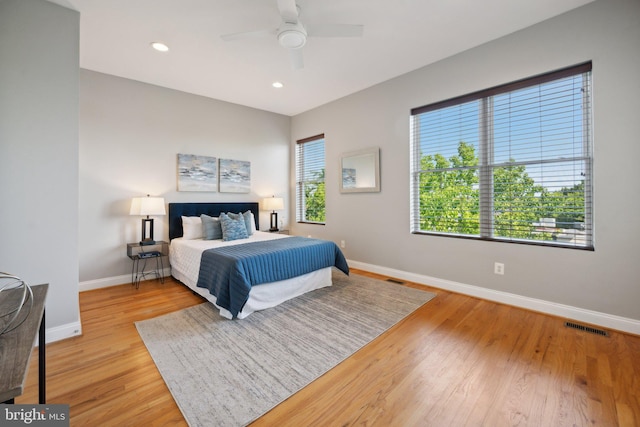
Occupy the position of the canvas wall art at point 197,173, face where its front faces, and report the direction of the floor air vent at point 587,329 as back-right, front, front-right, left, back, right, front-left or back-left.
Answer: front

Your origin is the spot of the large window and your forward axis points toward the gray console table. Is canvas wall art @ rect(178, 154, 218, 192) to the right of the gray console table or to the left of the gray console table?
right

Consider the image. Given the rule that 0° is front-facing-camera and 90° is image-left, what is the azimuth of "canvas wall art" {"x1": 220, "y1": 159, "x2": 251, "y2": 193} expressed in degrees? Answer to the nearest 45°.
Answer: approximately 315°

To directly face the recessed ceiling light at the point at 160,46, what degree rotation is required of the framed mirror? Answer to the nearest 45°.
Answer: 0° — it already faces it

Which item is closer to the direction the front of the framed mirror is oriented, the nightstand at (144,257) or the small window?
the nightstand

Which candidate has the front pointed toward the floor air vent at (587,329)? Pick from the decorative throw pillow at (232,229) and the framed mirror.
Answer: the decorative throw pillow

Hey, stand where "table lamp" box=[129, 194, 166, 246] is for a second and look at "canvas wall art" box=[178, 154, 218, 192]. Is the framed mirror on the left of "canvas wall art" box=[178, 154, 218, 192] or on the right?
right

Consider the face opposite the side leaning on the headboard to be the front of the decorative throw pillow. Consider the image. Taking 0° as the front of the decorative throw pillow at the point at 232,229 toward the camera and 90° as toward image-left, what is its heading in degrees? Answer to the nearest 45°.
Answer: approximately 315°

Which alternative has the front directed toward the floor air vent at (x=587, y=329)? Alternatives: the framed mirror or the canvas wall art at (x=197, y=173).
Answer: the canvas wall art

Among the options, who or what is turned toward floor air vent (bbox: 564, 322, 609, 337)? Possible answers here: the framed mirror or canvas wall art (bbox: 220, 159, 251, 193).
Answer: the canvas wall art

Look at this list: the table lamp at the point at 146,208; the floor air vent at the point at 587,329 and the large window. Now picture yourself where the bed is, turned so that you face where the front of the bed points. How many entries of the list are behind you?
1

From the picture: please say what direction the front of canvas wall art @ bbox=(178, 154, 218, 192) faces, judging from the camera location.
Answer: facing the viewer and to the right of the viewer

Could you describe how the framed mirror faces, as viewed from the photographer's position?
facing the viewer and to the left of the viewer
